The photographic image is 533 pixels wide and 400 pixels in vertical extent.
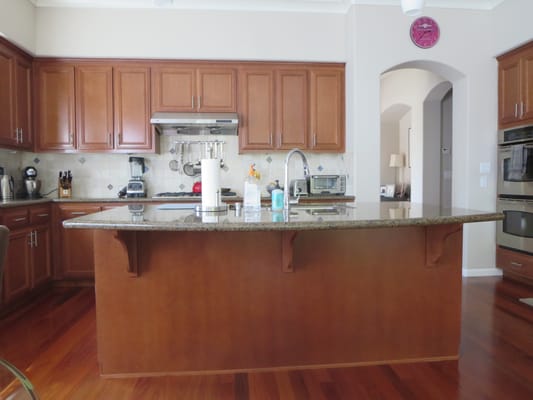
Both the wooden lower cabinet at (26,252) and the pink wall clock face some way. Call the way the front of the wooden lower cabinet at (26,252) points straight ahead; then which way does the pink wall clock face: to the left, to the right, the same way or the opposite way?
to the right

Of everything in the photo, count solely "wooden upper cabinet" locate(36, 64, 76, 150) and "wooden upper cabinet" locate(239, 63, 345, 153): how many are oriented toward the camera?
2

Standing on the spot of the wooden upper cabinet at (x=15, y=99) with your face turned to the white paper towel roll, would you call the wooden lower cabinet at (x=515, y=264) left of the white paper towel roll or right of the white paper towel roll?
left

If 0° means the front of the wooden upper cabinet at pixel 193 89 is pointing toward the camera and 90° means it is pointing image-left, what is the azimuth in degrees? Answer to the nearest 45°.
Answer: approximately 0°

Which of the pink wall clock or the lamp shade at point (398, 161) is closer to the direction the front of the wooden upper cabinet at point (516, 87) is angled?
the pink wall clock

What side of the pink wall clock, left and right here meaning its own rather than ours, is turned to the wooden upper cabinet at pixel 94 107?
right

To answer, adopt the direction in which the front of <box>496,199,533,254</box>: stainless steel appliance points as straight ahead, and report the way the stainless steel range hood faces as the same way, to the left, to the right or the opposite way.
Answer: to the left
